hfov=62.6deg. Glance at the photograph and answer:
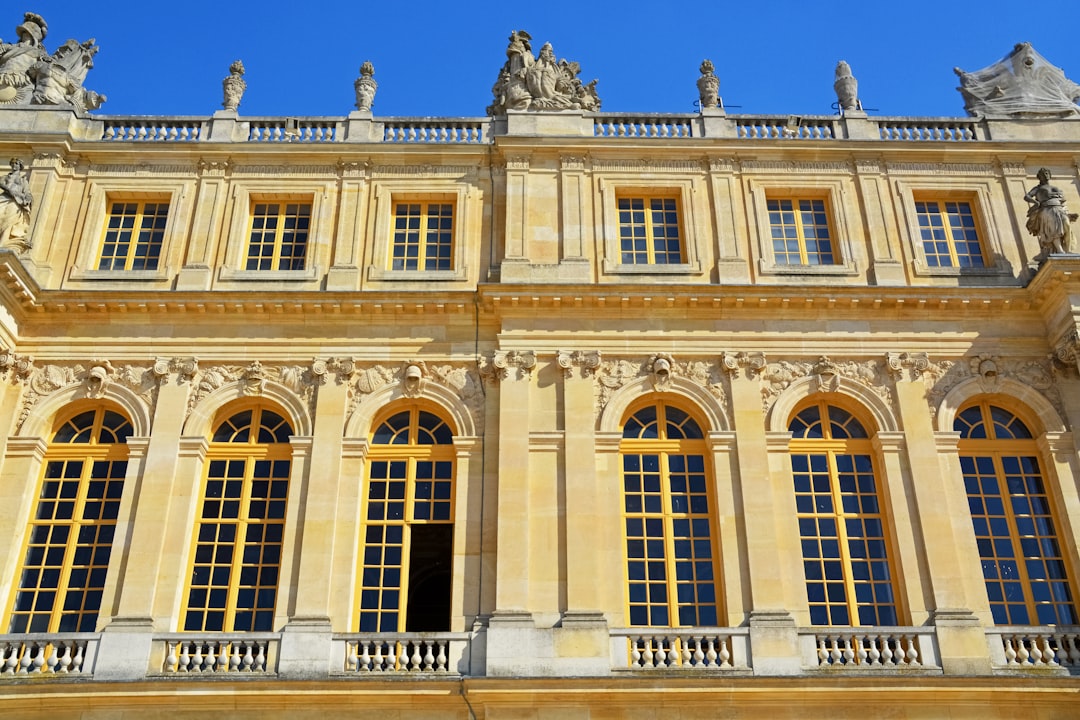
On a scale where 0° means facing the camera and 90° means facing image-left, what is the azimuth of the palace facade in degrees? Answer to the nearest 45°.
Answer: approximately 0°
